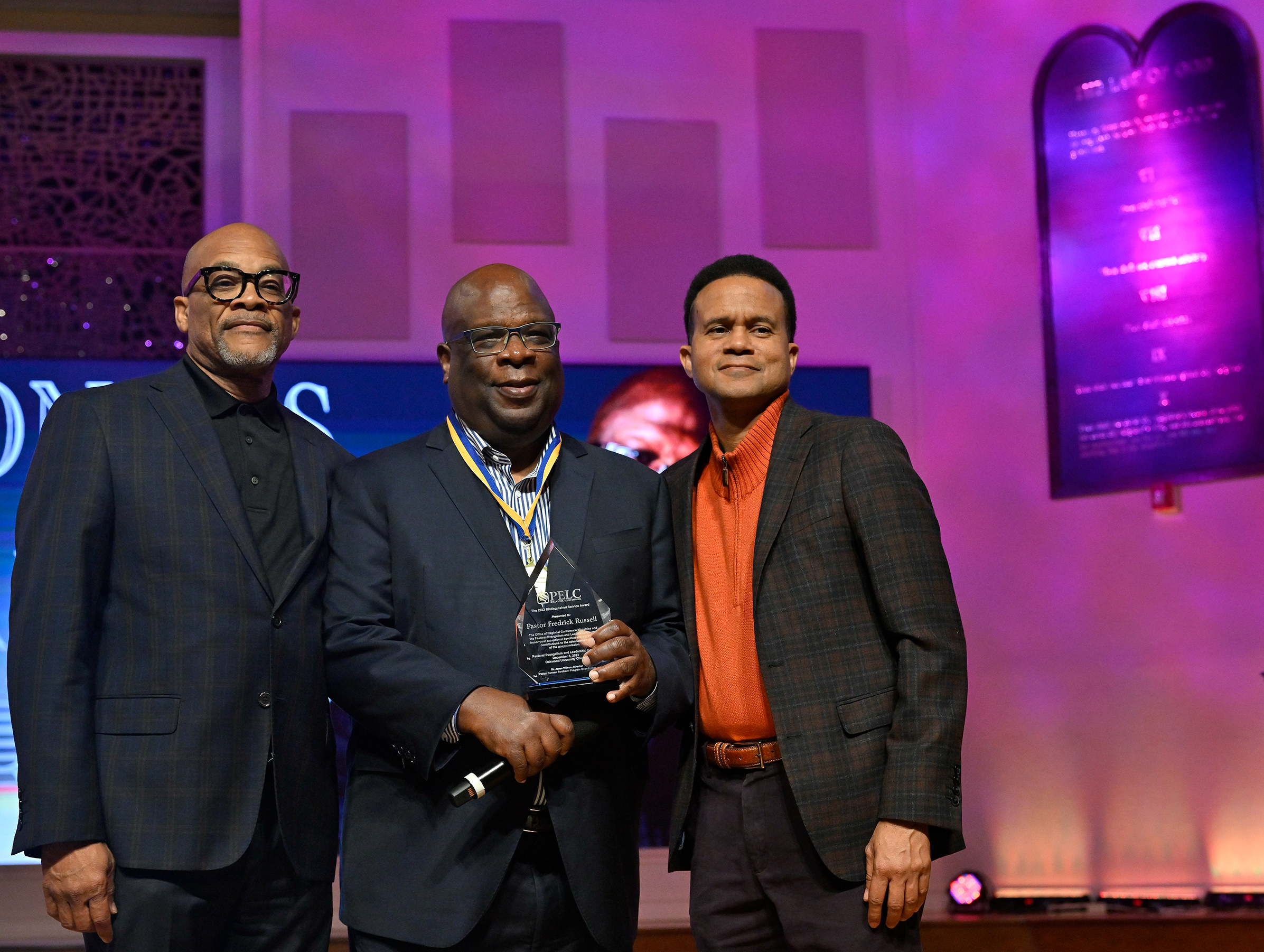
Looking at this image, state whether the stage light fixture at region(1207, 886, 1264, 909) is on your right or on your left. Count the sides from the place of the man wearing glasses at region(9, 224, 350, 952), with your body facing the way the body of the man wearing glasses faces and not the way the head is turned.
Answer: on your left

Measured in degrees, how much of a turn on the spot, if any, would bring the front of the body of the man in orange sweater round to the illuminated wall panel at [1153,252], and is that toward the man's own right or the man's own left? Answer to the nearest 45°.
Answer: approximately 180°

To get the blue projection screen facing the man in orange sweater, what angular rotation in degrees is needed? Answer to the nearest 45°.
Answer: approximately 45° to its left

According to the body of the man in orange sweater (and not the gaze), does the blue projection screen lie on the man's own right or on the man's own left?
on the man's own right

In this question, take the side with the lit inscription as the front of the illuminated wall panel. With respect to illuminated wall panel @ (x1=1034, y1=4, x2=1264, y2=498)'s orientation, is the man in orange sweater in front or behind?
in front

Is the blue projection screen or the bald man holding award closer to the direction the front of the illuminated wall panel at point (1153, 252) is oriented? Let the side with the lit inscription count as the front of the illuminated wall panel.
the bald man holding award

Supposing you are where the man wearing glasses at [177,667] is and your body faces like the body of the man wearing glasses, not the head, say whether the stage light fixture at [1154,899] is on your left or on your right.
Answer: on your left

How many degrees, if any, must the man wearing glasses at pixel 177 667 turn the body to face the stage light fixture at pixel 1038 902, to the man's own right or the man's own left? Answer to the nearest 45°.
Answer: approximately 90° to the man's own left

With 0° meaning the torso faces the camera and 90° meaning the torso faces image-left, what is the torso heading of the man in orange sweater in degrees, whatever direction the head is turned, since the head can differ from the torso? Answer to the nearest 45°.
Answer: approximately 45°

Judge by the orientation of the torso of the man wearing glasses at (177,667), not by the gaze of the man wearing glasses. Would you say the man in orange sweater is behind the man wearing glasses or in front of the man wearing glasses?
in front

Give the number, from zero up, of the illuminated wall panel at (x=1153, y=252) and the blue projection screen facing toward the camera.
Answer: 2

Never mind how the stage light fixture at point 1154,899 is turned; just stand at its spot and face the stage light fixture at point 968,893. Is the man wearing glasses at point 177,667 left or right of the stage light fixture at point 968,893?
left
